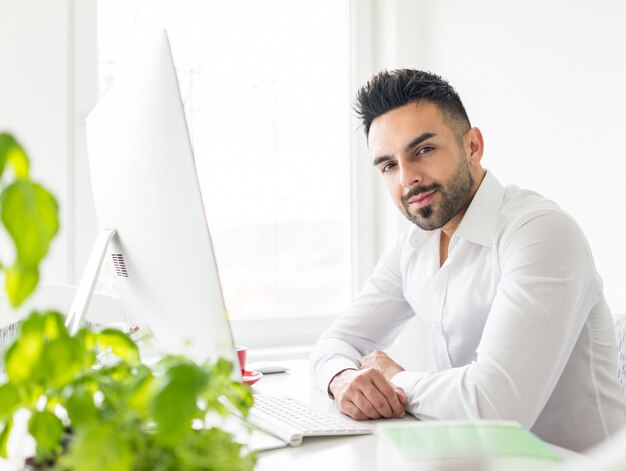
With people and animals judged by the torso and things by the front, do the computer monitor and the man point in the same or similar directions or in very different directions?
very different directions

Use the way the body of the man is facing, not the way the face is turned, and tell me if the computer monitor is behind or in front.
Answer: in front

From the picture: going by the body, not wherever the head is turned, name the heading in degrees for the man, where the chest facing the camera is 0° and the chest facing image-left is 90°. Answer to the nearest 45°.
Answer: approximately 45°

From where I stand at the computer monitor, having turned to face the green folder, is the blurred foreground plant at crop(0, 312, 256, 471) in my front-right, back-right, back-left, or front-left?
front-right

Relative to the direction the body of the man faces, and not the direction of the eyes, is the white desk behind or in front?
in front

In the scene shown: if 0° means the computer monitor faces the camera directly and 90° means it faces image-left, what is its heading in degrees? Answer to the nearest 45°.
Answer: approximately 225°

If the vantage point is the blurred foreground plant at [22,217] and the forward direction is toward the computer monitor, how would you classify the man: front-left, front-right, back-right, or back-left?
front-right
